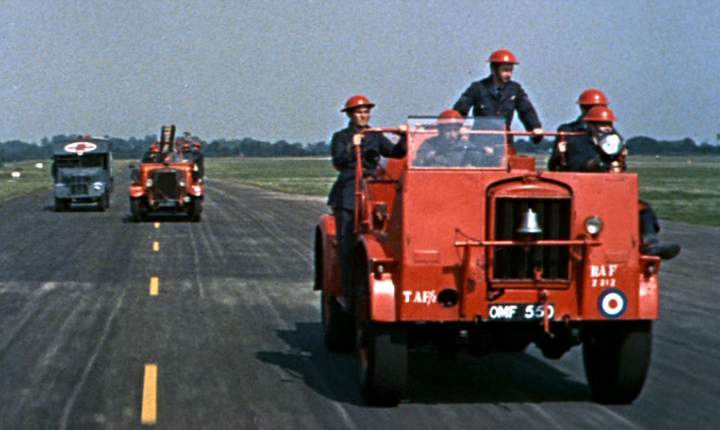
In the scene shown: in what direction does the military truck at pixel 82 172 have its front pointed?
toward the camera

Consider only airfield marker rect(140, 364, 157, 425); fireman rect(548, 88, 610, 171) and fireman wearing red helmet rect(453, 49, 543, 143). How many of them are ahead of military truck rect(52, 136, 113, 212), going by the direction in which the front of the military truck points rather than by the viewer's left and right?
3

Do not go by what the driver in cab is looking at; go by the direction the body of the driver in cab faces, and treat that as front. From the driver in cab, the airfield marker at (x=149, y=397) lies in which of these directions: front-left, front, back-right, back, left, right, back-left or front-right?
right

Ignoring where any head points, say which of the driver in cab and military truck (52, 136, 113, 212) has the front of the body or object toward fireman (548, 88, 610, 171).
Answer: the military truck

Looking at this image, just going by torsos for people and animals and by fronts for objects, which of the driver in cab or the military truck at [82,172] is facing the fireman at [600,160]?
the military truck

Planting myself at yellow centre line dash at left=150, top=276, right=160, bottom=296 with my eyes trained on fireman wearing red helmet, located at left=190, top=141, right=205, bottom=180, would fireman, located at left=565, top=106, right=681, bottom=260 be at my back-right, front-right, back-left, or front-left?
back-right

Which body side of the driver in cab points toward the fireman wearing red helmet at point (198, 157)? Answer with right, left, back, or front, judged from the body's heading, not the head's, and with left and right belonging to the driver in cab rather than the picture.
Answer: back

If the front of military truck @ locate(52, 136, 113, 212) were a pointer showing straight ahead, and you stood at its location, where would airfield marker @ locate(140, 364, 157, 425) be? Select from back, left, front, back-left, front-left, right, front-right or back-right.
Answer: front

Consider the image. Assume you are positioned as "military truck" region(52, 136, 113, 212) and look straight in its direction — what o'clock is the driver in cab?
The driver in cab is roughly at 12 o'clock from the military truck.

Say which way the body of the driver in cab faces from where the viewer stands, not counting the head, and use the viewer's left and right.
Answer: facing the viewer

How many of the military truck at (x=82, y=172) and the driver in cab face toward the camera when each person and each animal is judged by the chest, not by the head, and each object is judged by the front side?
2
